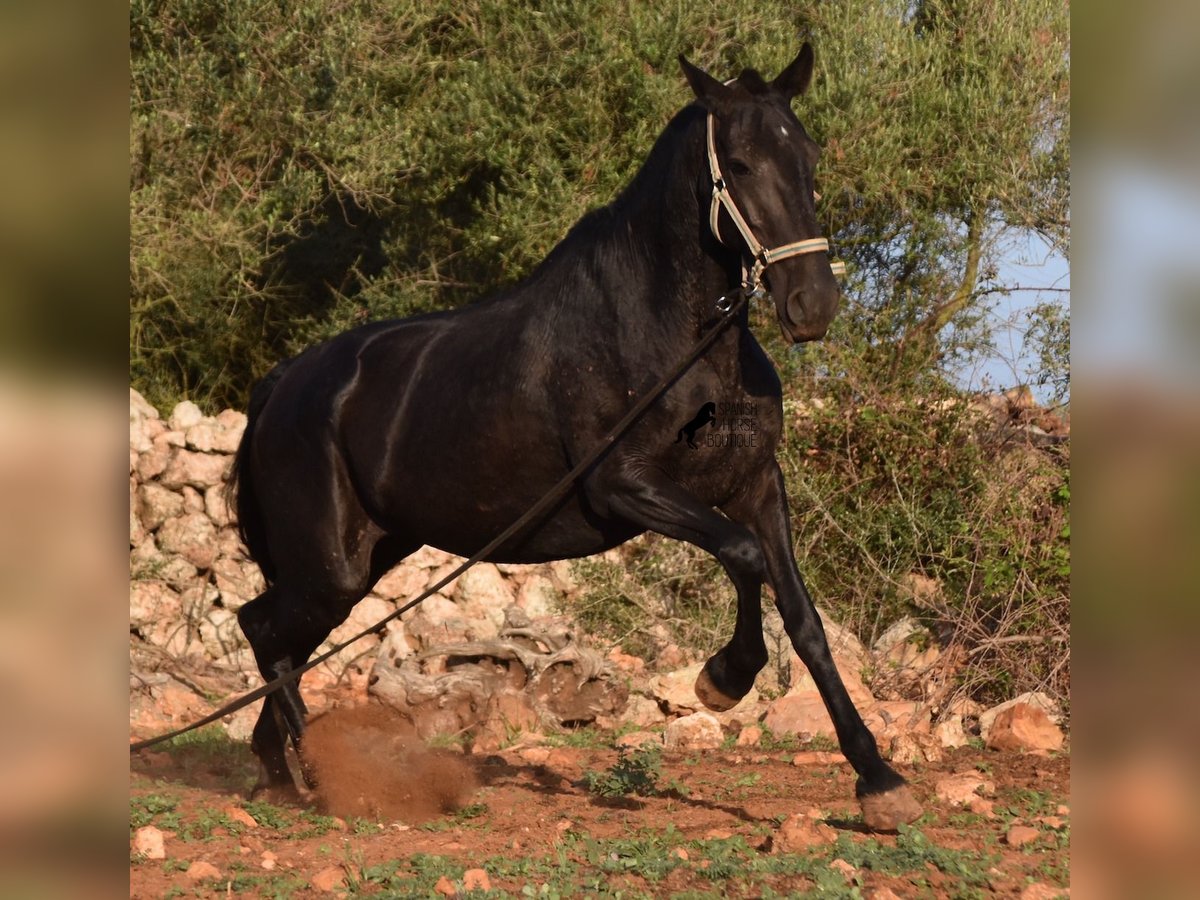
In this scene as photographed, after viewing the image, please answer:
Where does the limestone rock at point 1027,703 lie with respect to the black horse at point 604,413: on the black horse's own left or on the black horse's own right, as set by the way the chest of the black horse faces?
on the black horse's own left

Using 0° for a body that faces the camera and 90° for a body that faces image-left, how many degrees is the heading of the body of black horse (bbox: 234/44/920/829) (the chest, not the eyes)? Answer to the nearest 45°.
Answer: approximately 315°

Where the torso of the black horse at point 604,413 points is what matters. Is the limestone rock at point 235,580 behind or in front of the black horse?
behind

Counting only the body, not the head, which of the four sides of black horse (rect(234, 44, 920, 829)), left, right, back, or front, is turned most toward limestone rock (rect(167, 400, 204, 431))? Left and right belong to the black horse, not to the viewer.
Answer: back

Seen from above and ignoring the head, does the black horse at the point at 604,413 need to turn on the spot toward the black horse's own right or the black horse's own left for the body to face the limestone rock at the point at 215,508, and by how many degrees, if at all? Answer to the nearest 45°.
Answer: approximately 180°
